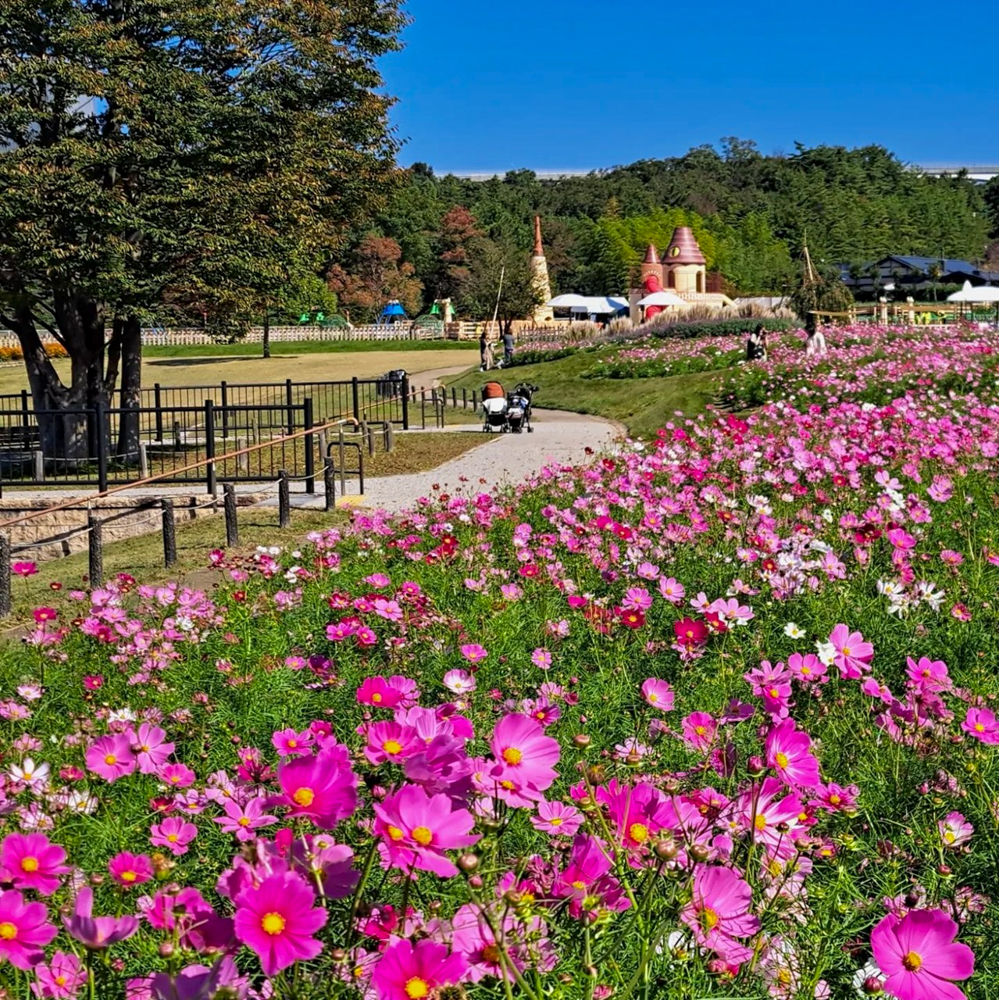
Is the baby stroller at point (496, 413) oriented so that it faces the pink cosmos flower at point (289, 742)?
yes

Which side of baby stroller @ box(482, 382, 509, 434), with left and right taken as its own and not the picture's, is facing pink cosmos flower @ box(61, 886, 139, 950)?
front

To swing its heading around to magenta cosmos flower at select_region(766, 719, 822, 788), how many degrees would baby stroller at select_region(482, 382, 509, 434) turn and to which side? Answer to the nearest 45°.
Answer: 0° — it already faces it

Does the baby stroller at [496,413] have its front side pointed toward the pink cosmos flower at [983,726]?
yes

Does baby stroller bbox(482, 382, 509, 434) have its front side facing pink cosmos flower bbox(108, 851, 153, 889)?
yes

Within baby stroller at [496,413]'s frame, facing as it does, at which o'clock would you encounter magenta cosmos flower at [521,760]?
The magenta cosmos flower is roughly at 12 o'clock from the baby stroller.

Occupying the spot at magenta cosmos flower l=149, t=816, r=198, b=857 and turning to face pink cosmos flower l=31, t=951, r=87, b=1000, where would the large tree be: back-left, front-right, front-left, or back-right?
back-right

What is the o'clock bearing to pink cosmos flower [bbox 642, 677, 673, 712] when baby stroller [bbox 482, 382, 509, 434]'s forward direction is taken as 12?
The pink cosmos flower is roughly at 12 o'clock from the baby stroller.

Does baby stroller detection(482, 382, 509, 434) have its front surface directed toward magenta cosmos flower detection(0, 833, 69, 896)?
yes

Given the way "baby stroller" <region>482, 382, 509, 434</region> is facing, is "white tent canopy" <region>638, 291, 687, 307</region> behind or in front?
behind

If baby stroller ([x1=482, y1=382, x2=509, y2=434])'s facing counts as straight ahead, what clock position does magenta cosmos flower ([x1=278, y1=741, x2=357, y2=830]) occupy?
The magenta cosmos flower is roughly at 12 o'clock from the baby stroller.

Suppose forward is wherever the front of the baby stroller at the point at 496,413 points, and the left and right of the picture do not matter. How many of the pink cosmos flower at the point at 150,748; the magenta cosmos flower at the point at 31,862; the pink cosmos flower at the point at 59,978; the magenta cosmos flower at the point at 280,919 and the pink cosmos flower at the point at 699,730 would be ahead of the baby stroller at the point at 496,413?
5

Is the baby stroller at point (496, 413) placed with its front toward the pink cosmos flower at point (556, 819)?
yes

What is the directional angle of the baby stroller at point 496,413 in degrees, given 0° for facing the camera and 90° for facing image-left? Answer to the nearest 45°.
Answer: approximately 0°

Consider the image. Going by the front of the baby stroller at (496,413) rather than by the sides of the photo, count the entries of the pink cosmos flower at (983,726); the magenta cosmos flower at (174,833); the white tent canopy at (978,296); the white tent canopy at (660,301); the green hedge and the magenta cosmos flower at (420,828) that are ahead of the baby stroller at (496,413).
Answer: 3
